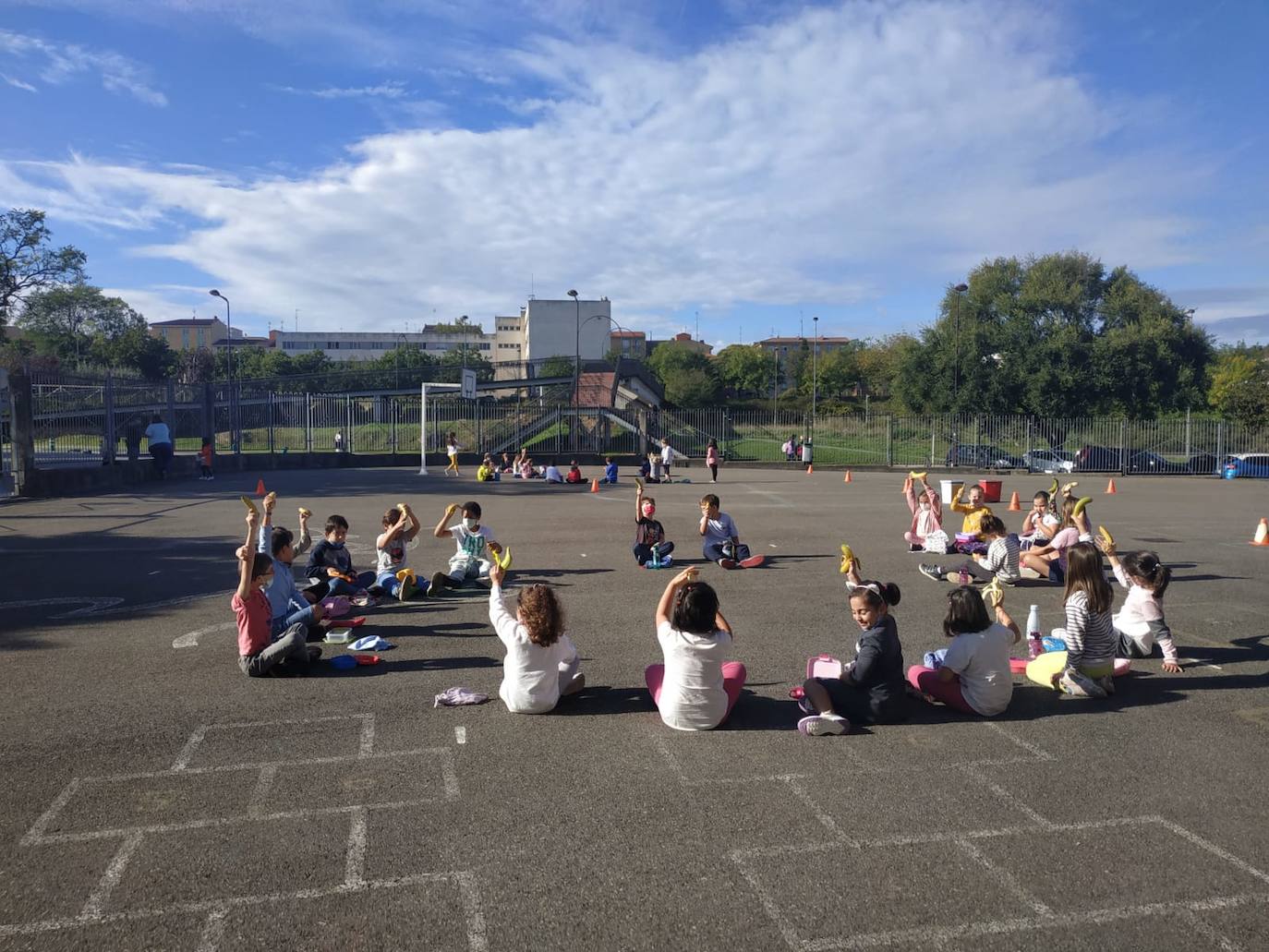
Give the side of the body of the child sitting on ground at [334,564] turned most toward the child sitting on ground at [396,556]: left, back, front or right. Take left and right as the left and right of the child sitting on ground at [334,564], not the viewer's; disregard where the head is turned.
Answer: left

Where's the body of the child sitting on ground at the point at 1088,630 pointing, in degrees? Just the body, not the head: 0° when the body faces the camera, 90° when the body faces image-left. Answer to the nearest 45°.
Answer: approximately 135°

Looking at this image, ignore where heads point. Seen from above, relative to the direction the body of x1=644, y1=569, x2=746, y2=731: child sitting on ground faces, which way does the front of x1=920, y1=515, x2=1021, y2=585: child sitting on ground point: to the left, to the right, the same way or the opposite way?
to the left

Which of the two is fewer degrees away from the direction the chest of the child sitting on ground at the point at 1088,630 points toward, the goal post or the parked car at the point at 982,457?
the goal post

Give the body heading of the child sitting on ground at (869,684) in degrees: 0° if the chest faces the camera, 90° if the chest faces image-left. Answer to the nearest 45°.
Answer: approximately 90°

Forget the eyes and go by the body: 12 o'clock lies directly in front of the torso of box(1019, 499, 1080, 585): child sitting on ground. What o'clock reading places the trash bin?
The trash bin is roughly at 3 o'clock from the child sitting on ground.

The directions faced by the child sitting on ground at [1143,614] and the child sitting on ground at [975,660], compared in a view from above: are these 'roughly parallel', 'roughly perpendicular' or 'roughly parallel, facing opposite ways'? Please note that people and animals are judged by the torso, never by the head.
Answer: roughly parallel

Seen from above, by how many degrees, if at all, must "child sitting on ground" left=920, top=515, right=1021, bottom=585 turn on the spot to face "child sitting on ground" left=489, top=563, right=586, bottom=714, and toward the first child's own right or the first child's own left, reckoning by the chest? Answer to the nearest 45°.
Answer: approximately 45° to the first child's own left

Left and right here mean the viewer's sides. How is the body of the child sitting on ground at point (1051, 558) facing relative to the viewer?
facing to the left of the viewer

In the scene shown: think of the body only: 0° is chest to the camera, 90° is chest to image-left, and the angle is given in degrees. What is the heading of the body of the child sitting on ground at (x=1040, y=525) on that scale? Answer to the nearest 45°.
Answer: approximately 45°

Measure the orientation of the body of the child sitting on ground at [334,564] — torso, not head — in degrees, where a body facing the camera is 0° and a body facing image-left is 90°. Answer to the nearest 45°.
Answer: approximately 315°

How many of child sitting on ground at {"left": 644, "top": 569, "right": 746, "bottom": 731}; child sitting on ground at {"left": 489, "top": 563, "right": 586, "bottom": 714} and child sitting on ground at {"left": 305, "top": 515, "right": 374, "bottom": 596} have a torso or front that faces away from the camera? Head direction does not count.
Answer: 2

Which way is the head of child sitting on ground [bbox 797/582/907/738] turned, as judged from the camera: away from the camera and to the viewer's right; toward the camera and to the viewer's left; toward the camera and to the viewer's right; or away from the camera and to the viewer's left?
toward the camera and to the viewer's left

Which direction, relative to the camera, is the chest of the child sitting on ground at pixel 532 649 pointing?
away from the camera

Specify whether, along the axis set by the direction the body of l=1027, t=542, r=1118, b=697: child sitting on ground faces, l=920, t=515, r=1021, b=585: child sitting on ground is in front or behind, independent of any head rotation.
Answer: in front
